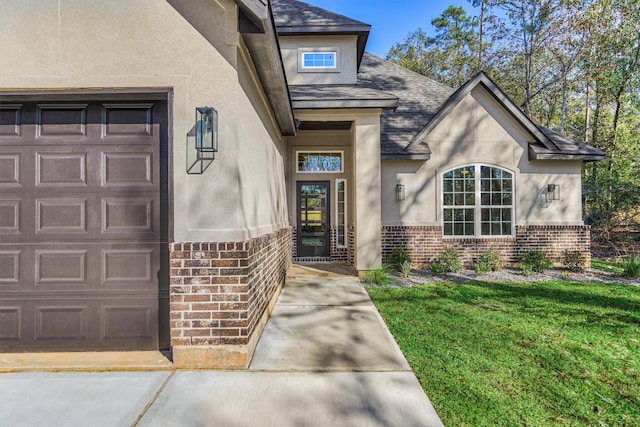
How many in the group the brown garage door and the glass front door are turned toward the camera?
2

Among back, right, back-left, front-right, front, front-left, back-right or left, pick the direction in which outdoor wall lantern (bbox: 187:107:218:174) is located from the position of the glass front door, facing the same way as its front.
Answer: front

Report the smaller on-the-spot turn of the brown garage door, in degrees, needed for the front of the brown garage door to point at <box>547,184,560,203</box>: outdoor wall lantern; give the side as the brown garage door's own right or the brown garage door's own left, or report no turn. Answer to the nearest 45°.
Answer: approximately 90° to the brown garage door's own left

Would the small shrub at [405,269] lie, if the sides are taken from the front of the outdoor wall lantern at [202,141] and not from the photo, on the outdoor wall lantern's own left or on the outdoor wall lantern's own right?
on the outdoor wall lantern's own left

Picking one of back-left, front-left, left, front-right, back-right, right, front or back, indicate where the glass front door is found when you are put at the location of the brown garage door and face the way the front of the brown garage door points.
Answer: back-left

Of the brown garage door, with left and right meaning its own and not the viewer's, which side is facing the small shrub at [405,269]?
left

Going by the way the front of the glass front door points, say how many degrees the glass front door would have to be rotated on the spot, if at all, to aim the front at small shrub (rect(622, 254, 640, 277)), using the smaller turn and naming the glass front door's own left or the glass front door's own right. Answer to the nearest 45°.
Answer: approximately 90° to the glass front door's own left

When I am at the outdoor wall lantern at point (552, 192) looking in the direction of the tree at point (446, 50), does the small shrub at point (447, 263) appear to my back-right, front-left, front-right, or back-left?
back-left

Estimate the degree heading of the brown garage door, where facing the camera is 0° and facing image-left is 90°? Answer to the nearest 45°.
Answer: approximately 0°

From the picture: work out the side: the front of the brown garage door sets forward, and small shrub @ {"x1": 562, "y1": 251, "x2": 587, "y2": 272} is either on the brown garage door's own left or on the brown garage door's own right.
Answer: on the brown garage door's own left

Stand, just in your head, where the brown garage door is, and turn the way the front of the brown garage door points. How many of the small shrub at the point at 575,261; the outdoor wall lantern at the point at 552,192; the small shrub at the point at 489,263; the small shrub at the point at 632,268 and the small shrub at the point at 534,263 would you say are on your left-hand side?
5

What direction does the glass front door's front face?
toward the camera
